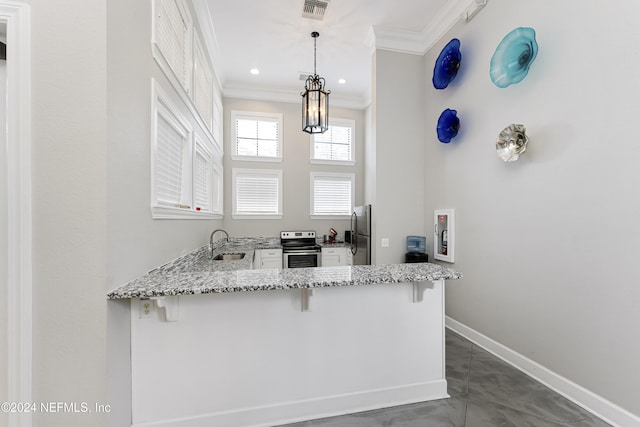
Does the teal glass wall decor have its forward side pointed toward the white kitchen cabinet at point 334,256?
no

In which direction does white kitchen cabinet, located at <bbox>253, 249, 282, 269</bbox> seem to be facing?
toward the camera

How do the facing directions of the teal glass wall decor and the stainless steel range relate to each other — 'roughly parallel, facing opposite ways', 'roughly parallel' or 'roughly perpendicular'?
roughly perpendicular

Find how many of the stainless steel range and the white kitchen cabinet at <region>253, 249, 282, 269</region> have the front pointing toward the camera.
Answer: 2

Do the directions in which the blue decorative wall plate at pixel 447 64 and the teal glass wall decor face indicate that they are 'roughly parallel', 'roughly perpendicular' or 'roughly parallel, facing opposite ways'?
roughly parallel

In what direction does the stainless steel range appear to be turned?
toward the camera

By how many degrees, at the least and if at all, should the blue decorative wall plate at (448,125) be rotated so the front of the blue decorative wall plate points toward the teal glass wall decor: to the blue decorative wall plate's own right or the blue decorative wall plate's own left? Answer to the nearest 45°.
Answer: approximately 90° to the blue decorative wall plate's own left

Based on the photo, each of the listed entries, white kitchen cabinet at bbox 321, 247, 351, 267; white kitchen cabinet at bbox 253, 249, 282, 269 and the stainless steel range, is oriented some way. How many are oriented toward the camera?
3

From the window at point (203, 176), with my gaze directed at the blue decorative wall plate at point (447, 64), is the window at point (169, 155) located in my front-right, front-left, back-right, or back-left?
front-right

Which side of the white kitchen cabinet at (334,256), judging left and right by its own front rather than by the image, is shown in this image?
front

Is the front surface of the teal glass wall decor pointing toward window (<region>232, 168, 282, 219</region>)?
no

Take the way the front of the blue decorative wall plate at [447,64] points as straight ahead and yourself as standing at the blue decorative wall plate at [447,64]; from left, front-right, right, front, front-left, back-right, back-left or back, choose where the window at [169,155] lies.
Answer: front

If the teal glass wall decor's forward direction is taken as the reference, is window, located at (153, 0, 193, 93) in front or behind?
in front

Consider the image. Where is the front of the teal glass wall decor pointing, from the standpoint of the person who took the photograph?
facing the viewer and to the left of the viewer
